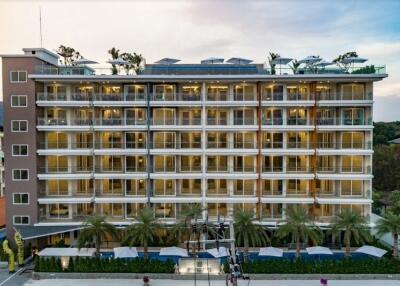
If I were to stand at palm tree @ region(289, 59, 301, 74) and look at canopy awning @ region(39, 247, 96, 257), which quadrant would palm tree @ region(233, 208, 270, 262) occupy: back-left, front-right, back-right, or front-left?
front-left

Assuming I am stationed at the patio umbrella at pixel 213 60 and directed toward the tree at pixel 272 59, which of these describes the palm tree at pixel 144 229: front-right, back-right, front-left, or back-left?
back-right

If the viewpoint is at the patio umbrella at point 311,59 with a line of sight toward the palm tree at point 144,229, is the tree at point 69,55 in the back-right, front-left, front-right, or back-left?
front-right

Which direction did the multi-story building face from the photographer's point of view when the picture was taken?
facing the viewer

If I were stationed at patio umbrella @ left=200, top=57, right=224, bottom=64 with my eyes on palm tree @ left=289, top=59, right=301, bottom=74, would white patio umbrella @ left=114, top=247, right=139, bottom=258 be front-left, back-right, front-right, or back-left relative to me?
back-right
